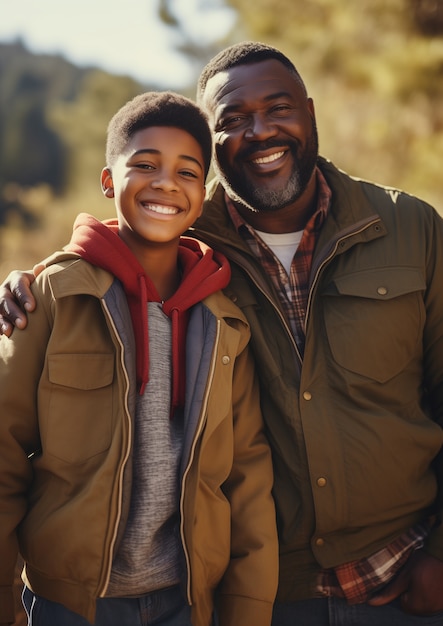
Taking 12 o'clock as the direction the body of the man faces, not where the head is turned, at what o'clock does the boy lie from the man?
The boy is roughly at 2 o'clock from the man.

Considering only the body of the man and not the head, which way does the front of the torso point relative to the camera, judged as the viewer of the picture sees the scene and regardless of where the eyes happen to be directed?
toward the camera
